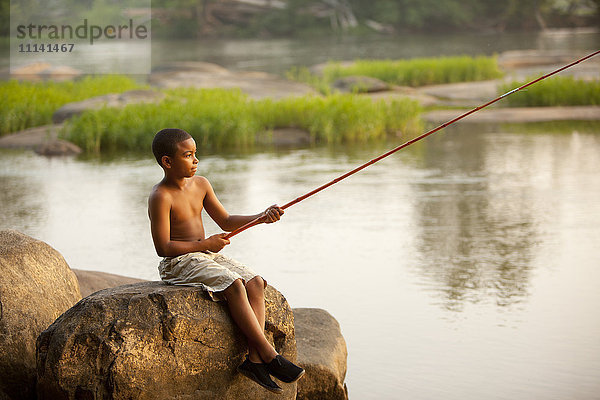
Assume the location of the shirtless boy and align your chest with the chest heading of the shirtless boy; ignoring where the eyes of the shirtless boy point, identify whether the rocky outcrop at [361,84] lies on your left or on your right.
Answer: on your left

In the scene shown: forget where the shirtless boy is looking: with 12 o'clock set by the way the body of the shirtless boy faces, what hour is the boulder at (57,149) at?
The boulder is roughly at 7 o'clock from the shirtless boy.

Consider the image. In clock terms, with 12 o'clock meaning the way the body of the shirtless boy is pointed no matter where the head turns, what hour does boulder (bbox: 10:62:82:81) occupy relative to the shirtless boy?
The boulder is roughly at 7 o'clock from the shirtless boy.

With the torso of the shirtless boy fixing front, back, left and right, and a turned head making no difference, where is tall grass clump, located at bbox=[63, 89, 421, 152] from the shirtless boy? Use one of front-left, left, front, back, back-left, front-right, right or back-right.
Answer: back-left

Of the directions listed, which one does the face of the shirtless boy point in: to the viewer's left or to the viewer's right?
to the viewer's right

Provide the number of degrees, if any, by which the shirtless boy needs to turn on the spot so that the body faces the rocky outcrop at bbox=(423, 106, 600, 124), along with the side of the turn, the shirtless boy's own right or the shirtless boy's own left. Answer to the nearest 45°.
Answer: approximately 90° to the shirtless boy's own left

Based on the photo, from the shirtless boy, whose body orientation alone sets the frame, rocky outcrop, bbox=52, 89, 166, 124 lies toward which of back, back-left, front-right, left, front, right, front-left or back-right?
back-left

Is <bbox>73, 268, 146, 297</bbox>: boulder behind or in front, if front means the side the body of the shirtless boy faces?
behind

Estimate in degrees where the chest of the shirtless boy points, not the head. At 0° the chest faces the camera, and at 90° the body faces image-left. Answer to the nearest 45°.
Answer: approximately 315°
